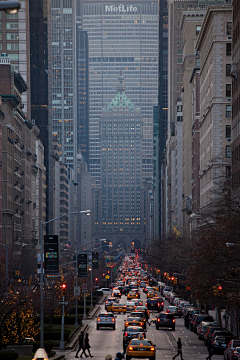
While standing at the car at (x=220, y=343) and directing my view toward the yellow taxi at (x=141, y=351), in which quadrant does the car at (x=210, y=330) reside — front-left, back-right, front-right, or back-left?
back-right

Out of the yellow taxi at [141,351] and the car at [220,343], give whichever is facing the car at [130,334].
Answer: the yellow taxi

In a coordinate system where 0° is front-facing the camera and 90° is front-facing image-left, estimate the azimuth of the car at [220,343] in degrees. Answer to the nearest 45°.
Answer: approximately 180°

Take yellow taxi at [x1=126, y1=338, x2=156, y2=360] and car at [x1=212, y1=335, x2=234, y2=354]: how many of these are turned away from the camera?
2

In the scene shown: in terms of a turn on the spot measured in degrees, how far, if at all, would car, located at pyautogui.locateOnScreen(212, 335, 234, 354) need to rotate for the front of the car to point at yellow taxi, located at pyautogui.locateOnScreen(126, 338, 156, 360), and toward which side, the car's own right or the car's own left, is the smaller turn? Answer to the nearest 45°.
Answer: approximately 135° to the car's own left

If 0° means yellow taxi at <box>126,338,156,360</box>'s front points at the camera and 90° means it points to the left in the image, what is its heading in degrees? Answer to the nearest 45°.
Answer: approximately 180°

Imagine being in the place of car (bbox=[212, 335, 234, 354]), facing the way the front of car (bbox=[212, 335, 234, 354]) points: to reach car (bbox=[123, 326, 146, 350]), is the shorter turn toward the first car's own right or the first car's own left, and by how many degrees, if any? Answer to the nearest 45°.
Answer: approximately 90° to the first car's own left

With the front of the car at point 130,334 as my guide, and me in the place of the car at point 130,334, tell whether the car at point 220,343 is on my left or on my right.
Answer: on my right

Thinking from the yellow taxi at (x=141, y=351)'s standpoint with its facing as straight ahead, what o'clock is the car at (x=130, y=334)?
The car is roughly at 12 o'clock from the yellow taxi.
